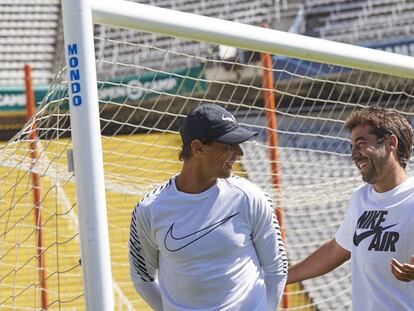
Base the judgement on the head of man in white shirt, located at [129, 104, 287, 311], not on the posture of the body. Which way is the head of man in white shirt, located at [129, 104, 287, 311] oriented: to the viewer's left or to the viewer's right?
to the viewer's right

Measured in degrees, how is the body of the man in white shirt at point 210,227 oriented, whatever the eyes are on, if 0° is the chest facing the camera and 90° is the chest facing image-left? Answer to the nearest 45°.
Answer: approximately 0°

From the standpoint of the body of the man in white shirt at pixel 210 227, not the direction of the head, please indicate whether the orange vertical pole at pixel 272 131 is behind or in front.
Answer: behind

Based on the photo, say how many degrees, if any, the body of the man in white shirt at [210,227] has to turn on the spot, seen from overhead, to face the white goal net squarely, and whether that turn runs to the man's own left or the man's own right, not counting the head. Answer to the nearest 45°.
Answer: approximately 180°

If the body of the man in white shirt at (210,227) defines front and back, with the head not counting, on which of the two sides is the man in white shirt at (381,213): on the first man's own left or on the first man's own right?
on the first man's own left

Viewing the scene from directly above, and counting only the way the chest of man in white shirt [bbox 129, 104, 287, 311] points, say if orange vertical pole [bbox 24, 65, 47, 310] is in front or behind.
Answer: behind
